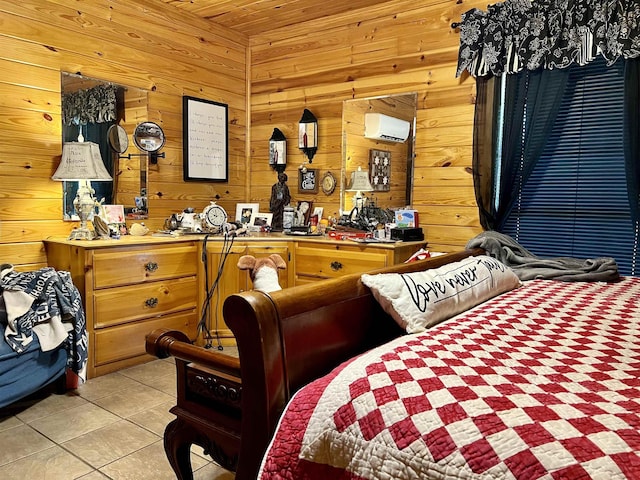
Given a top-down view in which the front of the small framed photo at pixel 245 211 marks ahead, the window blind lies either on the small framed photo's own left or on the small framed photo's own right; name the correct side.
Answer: on the small framed photo's own left

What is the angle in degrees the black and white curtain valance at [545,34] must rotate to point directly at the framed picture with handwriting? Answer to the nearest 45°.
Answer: approximately 45° to its right

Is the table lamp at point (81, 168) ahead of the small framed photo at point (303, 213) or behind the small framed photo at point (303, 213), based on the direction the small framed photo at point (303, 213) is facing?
ahead

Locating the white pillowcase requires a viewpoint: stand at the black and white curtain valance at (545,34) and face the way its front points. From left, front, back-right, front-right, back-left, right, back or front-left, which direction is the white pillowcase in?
front-left

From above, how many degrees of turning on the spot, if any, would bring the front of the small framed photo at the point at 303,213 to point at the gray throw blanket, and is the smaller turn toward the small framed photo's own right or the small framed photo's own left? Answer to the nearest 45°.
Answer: approximately 90° to the small framed photo's own left

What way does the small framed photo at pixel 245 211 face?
toward the camera

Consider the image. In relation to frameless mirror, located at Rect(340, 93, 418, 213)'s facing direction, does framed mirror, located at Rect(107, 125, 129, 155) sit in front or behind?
in front

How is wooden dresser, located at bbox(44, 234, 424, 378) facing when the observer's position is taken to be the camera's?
facing the viewer

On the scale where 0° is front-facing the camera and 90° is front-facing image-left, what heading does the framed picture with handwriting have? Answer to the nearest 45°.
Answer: approximately 315°

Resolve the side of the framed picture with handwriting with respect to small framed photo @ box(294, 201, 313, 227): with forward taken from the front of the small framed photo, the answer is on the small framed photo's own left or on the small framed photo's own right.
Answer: on the small framed photo's own right

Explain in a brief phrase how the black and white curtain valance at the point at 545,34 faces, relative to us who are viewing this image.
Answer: facing the viewer and to the left of the viewer

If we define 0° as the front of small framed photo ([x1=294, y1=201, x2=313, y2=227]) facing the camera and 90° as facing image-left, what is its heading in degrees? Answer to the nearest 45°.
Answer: approximately 45°

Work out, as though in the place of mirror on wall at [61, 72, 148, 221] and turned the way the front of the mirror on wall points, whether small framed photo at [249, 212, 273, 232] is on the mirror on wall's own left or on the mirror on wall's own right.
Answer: on the mirror on wall's own left

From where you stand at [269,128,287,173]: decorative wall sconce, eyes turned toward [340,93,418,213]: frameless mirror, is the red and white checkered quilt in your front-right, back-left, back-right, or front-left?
front-right
